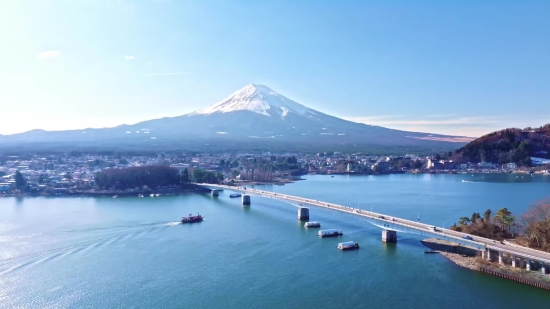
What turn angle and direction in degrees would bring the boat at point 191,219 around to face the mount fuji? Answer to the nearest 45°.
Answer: approximately 90° to its left

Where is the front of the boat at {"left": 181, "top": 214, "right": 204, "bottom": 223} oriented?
to the viewer's right

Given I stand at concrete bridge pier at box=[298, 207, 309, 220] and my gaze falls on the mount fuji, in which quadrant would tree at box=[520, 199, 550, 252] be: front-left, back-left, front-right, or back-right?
back-right

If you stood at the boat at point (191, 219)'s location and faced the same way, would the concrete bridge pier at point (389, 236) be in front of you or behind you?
in front

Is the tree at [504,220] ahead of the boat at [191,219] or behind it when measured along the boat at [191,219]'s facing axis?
ahead

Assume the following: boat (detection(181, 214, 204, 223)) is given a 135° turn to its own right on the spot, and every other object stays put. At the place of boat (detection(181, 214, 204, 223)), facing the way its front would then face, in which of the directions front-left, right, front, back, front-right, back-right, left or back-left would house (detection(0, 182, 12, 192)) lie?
right
